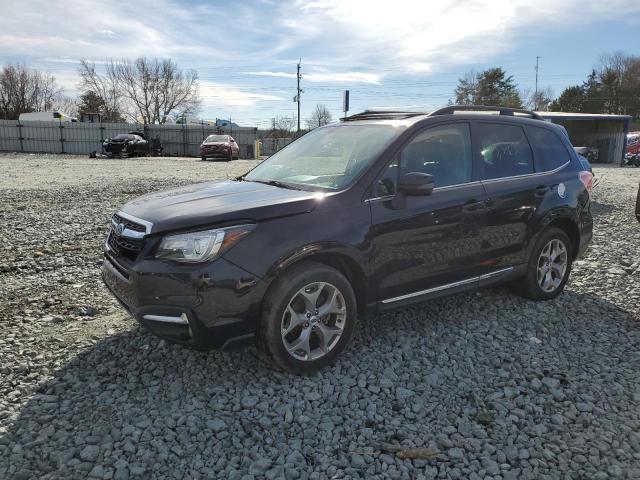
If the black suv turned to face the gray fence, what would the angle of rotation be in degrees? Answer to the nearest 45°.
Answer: approximately 90° to its right

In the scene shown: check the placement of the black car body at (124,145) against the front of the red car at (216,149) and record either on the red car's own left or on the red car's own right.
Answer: on the red car's own right

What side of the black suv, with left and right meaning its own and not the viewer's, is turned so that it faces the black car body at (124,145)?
right

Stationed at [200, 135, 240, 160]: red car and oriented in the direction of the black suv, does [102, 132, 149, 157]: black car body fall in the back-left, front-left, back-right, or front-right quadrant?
back-right

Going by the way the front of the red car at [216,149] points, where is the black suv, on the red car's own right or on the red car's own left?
on the red car's own left

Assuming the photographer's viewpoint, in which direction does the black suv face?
facing the viewer and to the left of the viewer

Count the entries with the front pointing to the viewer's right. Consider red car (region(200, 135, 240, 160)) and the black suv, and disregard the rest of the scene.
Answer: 0

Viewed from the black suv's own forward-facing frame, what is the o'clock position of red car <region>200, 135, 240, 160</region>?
The red car is roughly at 4 o'clock from the black suv.
